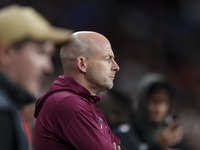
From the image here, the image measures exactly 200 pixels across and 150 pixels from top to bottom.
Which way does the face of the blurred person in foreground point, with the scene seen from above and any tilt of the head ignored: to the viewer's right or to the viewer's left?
to the viewer's right

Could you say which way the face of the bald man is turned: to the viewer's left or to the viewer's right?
to the viewer's right

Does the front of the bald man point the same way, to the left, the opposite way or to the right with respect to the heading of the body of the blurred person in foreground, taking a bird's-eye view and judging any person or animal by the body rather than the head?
the same way

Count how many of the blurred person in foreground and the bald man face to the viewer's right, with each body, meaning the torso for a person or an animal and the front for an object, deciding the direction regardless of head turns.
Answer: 2

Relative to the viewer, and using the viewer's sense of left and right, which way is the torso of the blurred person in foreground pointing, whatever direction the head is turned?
facing to the right of the viewer

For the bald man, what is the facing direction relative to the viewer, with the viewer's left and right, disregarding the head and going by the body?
facing to the right of the viewer
